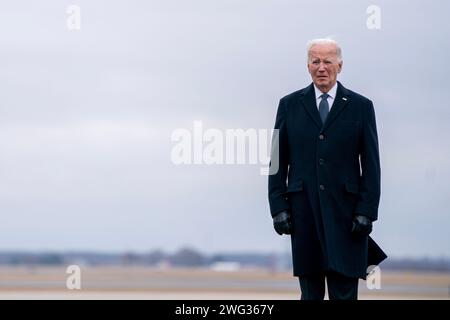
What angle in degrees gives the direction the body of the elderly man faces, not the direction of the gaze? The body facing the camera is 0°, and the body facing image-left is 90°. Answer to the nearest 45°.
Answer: approximately 0°
